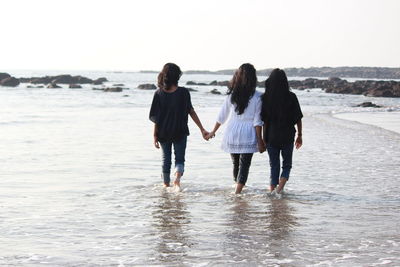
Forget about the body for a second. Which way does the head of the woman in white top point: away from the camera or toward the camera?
away from the camera

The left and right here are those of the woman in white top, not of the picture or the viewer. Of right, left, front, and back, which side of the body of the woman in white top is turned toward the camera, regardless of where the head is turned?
back

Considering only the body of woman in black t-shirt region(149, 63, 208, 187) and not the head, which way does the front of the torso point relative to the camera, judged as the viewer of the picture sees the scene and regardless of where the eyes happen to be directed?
away from the camera

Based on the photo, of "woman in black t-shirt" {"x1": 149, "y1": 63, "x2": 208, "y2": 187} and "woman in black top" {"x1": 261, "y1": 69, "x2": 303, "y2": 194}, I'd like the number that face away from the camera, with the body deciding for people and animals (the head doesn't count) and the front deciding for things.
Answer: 2

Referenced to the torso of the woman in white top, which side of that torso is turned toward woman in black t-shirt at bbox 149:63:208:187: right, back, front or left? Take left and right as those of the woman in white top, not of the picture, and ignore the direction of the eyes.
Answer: left

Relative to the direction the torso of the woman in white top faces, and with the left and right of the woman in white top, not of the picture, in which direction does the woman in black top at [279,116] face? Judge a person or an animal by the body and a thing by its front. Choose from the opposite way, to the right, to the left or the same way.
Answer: the same way

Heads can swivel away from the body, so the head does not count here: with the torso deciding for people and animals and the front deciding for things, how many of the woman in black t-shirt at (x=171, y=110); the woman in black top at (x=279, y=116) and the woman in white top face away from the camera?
3

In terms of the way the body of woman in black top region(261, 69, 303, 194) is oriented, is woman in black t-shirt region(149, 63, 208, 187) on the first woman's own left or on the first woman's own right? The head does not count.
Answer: on the first woman's own left

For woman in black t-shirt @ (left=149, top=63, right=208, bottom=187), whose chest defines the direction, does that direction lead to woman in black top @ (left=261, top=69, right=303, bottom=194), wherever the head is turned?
no

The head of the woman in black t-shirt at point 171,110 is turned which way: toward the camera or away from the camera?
away from the camera

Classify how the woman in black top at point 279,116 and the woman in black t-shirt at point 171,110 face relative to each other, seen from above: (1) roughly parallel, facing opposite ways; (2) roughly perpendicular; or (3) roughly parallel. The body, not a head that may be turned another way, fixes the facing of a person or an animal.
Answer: roughly parallel

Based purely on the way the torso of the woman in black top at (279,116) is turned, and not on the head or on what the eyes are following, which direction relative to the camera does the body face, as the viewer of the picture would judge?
away from the camera

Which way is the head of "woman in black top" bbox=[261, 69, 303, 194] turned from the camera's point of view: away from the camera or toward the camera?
away from the camera

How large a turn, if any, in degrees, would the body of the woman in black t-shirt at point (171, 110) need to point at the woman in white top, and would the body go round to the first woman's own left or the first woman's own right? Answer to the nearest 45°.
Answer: approximately 90° to the first woman's own right

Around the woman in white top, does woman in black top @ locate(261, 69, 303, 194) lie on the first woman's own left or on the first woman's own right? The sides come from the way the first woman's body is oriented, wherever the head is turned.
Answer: on the first woman's own right
